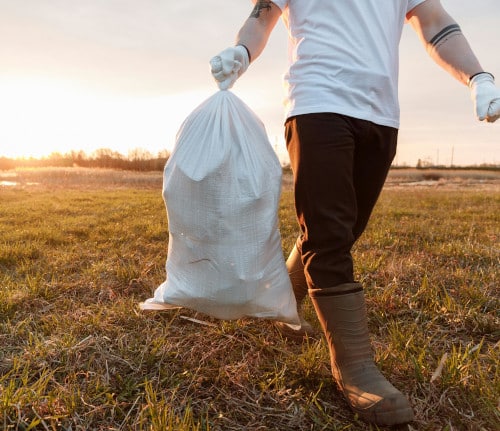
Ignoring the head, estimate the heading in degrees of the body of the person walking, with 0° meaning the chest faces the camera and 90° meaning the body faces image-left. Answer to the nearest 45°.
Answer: approximately 315°
